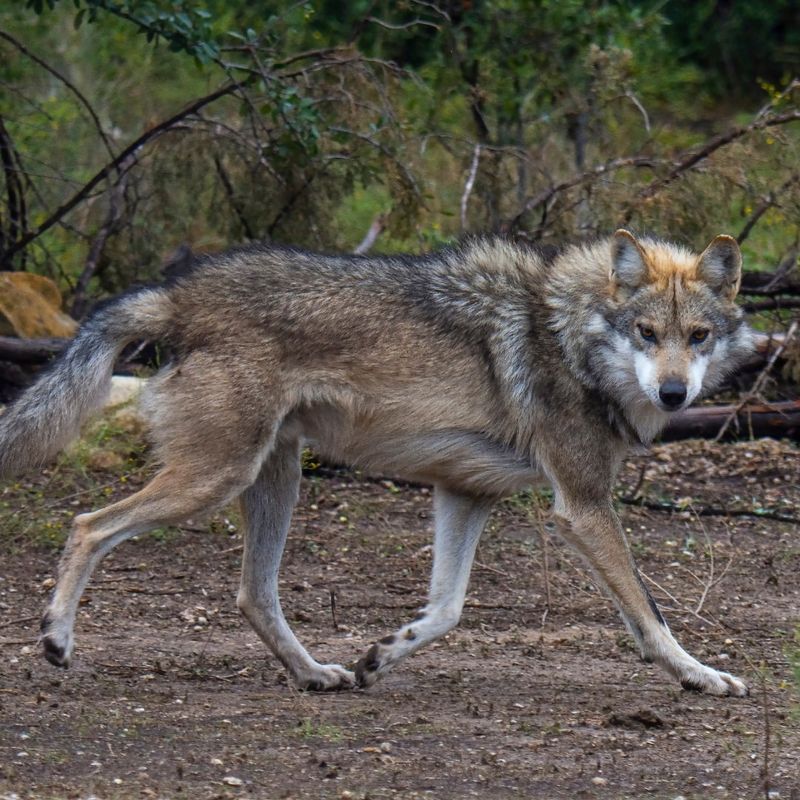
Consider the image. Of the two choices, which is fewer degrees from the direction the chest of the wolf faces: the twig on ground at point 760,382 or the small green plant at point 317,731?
the twig on ground

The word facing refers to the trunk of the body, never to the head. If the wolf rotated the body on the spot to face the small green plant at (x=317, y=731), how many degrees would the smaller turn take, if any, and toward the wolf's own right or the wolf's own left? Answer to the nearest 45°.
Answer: approximately 90° to the wolf's own right

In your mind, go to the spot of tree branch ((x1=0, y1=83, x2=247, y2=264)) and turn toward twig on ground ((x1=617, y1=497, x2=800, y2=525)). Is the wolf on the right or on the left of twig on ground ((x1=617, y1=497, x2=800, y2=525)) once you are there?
right

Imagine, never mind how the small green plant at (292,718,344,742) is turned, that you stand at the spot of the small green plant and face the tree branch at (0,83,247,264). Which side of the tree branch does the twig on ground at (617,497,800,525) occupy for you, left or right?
right

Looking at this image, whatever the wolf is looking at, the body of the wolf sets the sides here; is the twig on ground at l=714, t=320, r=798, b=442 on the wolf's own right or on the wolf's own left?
on the wolf's own left

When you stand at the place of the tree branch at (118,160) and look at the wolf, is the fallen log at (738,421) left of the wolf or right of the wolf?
left

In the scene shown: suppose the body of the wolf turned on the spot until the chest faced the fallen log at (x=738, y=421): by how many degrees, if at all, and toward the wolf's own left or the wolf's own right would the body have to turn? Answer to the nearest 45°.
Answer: approximately 45° to the wolf's own left

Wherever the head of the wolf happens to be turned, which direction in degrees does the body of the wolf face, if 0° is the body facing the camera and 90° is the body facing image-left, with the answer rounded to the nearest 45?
approximately 270°

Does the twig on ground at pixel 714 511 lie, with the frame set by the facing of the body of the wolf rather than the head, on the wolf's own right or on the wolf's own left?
on the wolf's own left

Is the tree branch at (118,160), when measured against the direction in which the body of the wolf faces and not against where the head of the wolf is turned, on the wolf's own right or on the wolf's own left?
on the wolf's own left
